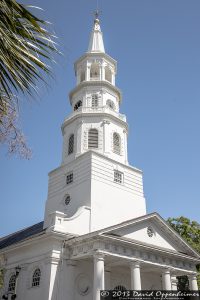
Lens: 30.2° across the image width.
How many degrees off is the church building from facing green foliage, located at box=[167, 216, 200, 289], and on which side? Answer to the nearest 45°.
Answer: approximately 90° to its left

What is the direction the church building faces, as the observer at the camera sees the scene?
facing the viewer and to the right of the viewer
